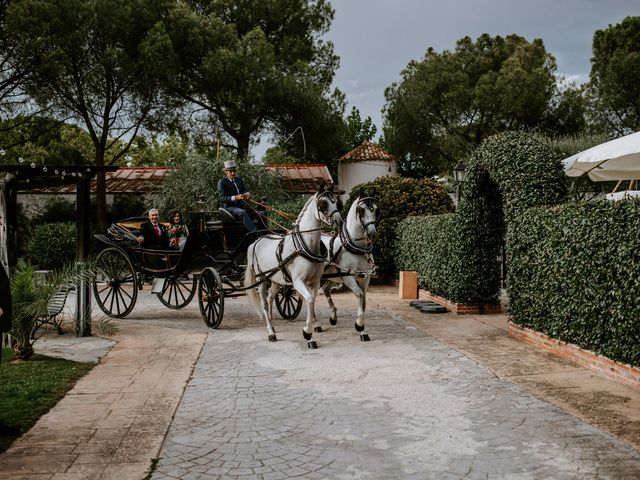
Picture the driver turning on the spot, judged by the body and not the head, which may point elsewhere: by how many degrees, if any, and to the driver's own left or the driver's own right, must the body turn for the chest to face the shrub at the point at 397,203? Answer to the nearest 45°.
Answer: approximately 90° to the driver's own left

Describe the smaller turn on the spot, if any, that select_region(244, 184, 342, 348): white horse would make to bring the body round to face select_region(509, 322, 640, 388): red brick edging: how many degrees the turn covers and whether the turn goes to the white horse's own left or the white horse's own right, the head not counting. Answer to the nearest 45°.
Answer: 0° — it already faces it

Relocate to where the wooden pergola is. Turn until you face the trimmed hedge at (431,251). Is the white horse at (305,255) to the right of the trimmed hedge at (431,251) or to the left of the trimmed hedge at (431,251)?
right

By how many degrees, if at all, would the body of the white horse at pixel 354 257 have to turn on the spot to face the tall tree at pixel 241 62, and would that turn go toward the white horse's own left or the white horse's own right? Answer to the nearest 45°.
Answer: approximately 135° to the white horse's own left

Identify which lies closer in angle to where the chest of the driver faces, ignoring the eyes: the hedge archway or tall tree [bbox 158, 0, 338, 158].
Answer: the hedge archway

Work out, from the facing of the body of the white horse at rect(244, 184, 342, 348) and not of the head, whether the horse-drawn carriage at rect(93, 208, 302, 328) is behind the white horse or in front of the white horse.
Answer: behind
